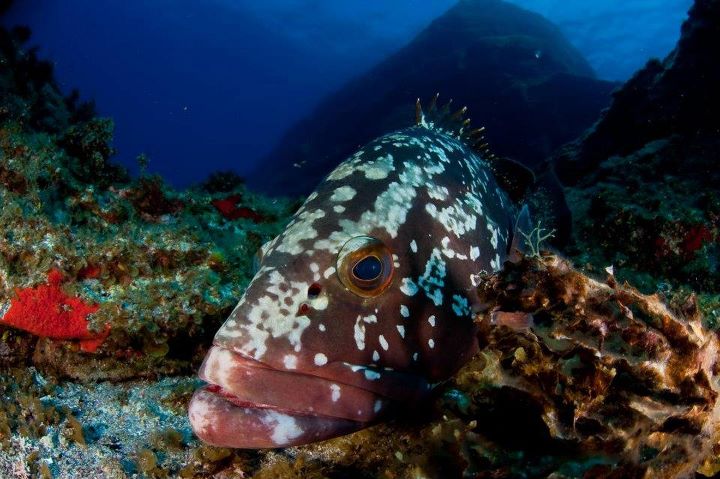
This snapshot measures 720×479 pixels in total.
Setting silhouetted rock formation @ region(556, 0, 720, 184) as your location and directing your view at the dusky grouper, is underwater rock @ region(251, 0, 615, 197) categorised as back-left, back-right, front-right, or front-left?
back-right

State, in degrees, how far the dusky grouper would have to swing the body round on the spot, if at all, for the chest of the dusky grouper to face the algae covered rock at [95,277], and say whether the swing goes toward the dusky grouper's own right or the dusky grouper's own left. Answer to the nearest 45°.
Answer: approximately 90° to the dusky grouper's own right

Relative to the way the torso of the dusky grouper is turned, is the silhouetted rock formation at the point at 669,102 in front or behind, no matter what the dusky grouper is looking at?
behind

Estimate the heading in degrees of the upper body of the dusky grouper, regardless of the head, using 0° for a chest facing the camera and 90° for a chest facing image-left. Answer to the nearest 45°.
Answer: approximately 45°

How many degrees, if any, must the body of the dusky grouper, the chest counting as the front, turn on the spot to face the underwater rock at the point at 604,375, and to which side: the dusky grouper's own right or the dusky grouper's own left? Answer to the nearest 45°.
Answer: approximately 90° to the dusky grouper's own left
